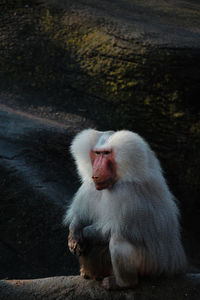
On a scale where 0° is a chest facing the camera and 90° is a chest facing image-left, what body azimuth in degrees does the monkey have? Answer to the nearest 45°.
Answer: approximately 45°
